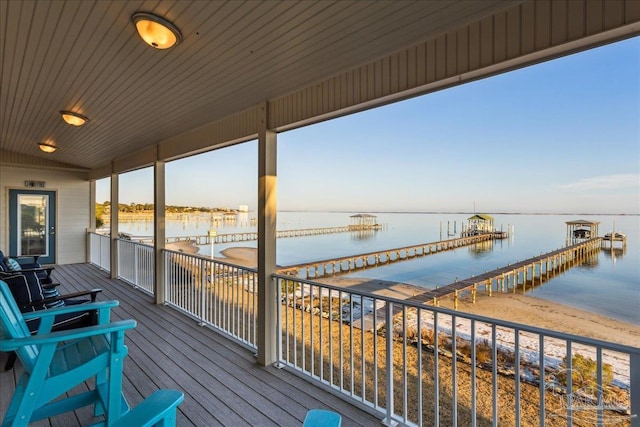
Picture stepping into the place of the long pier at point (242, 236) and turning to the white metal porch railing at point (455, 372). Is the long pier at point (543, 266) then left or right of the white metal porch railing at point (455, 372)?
left

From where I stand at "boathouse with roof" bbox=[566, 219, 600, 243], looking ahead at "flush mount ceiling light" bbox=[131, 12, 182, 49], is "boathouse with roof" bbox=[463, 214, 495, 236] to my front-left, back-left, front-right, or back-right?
back-right

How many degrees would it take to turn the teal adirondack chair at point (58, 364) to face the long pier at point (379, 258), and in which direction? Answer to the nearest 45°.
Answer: approximately 45° to its left

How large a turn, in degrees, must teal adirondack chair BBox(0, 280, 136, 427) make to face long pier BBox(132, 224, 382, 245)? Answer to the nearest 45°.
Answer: approximately 45° to its left

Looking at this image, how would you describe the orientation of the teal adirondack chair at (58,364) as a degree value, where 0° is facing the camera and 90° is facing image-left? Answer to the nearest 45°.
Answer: approximately 270°

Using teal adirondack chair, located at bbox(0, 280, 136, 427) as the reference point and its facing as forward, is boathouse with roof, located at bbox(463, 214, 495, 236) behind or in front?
in front

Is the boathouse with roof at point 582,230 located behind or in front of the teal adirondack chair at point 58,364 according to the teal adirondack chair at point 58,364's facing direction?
in front

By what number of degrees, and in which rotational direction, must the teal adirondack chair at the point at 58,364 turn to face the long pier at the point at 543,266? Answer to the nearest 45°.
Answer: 0° — it already faces it
